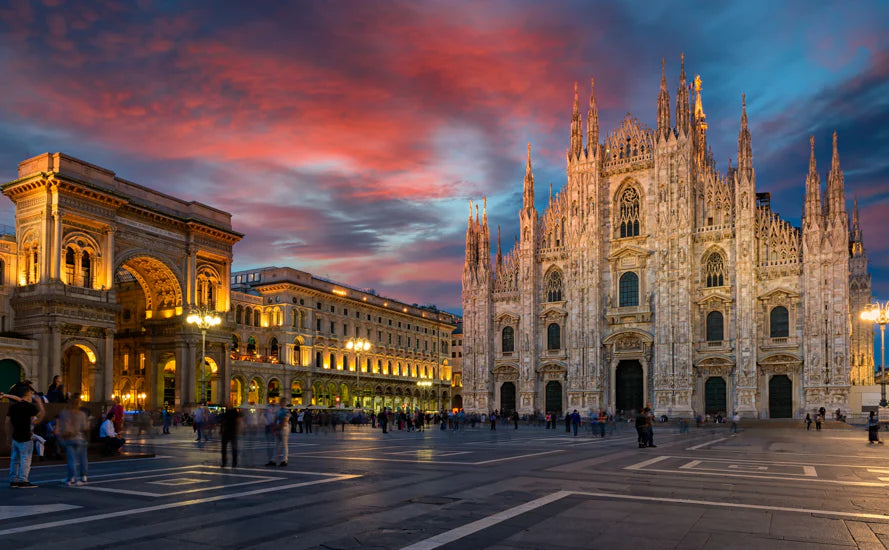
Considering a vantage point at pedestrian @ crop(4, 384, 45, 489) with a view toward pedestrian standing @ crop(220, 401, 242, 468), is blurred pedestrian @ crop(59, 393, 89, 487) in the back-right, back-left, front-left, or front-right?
front-right
